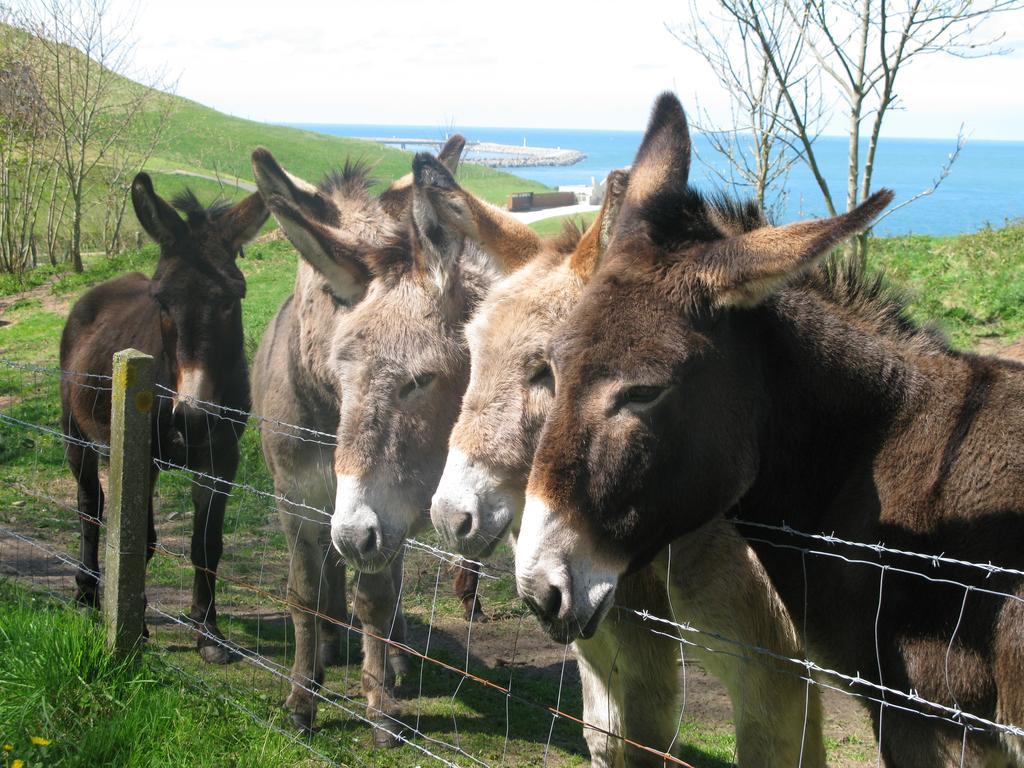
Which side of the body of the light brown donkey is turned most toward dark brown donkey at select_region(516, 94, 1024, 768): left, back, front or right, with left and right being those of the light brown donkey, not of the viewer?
left

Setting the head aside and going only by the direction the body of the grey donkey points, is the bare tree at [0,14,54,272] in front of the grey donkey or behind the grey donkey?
behind

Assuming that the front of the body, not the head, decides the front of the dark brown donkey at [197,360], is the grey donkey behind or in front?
in front

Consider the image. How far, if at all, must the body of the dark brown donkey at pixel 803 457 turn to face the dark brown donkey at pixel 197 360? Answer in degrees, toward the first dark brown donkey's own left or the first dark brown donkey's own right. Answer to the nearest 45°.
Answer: approximately 45° to the first dark brown donkey's own right

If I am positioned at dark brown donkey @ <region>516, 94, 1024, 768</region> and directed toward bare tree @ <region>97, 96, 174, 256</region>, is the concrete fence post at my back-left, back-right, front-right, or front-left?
front-left

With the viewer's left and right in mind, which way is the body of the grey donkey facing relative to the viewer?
facing the viewer

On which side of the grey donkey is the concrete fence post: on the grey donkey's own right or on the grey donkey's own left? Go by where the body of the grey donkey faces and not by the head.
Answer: on the grey donkey's own right

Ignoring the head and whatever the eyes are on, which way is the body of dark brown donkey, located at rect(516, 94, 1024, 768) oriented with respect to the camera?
to the viewer's left

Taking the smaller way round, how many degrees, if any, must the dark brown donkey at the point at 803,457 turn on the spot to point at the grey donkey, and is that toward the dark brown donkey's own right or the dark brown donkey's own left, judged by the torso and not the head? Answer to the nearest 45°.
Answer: approximately 45° to the dark brown donkey's own right

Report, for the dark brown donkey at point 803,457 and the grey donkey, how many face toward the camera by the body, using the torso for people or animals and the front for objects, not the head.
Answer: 1

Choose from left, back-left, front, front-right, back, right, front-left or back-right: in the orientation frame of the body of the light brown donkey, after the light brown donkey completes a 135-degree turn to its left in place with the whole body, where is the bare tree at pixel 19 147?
back-left

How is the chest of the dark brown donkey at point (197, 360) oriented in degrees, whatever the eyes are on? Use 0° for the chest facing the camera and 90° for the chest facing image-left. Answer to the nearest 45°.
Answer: approximately 315°

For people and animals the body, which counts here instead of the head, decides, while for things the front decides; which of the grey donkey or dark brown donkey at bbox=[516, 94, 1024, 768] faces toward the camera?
the grey donkey

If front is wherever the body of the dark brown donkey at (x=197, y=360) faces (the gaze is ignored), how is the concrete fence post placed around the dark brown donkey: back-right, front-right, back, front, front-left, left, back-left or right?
front-right
